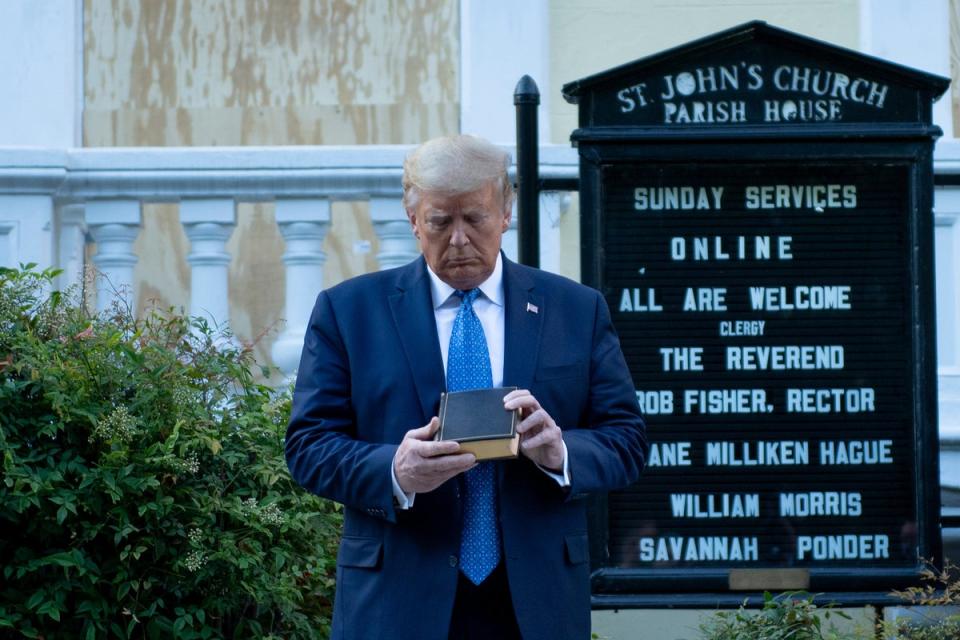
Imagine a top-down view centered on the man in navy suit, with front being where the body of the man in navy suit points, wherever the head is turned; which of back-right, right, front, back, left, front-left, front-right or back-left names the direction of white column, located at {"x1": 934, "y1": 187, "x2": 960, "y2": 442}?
back-left

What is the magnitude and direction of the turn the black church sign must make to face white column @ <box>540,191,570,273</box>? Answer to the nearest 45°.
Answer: approximately 135° to its right

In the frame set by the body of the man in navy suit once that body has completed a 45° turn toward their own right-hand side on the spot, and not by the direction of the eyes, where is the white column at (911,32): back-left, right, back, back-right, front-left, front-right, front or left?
back

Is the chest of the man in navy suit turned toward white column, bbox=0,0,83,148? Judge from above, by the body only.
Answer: no

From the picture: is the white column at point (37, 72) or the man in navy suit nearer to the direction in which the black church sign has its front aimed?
the man in navy suit

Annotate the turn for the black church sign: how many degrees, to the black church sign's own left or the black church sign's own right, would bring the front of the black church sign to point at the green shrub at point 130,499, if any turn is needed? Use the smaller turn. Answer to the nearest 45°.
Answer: approximately 90° to the black church sign's own right

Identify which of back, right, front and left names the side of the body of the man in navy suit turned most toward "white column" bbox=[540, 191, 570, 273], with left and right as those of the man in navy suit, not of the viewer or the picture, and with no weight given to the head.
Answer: back

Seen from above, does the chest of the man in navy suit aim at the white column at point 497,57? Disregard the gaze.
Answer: no

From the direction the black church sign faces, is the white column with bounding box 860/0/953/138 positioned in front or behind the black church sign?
behind

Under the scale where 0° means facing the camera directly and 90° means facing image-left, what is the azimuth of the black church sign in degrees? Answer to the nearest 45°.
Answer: approximately 0°

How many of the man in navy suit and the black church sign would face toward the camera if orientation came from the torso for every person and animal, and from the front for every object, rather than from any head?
2

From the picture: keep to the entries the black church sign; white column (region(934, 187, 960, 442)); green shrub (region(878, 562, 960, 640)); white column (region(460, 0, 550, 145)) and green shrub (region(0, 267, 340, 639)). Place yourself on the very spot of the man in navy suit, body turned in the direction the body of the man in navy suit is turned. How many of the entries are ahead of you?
0

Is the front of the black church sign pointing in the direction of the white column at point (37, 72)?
no

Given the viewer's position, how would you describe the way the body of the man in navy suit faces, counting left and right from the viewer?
facing the viewer

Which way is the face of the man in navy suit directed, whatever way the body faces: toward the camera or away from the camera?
toward the camera

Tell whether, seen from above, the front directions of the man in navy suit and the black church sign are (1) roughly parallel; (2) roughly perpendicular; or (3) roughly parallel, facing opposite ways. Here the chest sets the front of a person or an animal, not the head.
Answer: roughly parallel
